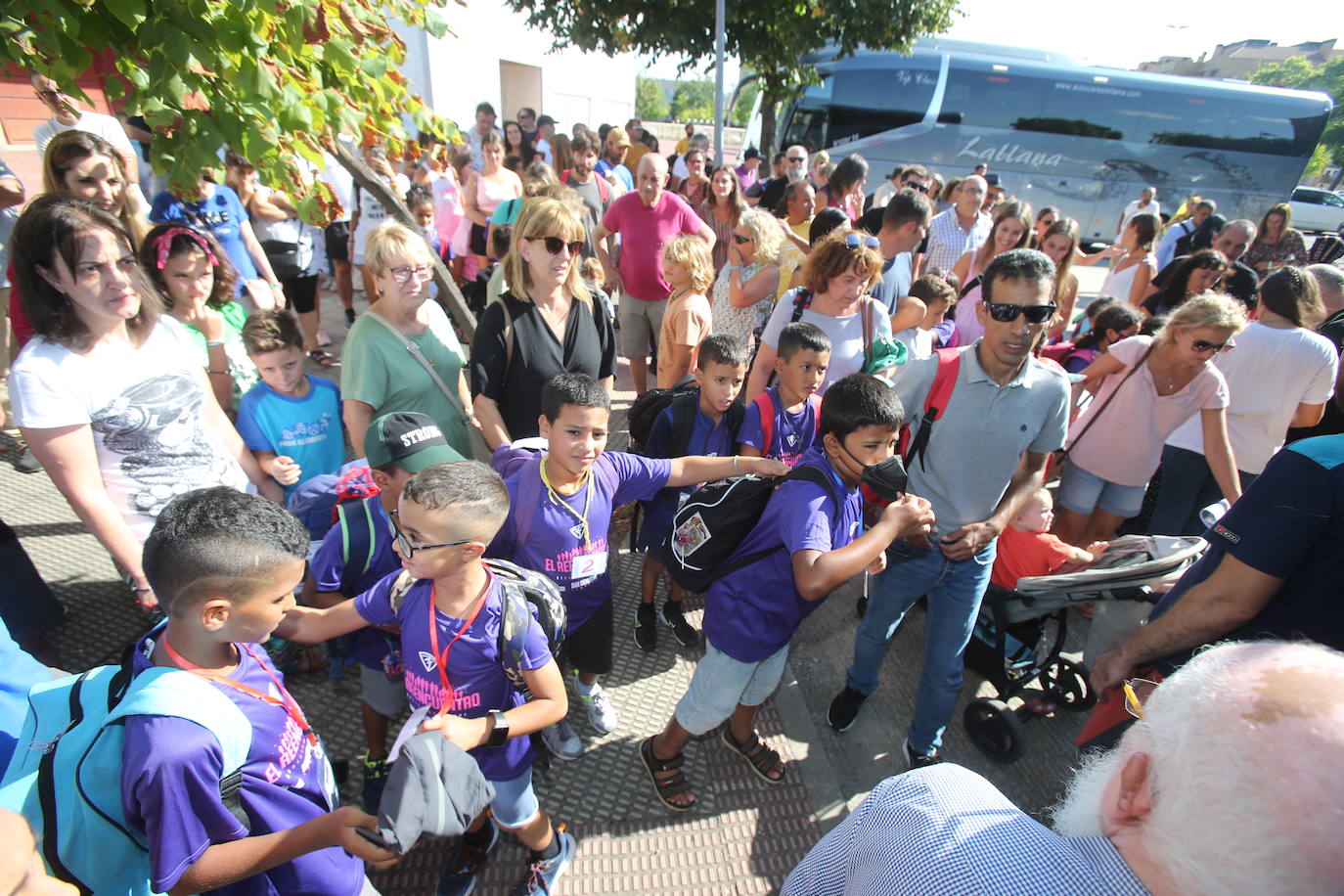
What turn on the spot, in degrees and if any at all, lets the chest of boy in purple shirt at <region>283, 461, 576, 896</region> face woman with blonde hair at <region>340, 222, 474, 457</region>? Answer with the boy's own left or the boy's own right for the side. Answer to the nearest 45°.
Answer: approximately 135° to the boy's own right

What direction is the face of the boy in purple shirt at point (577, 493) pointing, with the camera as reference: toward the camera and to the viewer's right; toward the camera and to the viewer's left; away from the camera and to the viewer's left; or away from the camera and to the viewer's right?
toward the camera and to the viewer's right

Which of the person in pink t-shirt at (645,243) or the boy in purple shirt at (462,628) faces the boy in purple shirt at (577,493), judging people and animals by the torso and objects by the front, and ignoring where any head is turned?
the person in pink t-shirt

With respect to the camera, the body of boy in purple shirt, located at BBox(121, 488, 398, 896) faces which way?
to the viewer's right

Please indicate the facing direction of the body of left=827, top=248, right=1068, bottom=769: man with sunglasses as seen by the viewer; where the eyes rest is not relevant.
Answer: toward the camera

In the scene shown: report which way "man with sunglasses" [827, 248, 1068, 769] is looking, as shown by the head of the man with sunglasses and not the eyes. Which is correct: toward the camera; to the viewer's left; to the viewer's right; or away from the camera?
toward the camera

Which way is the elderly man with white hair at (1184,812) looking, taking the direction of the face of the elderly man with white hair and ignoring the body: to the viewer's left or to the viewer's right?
to the viewer's left

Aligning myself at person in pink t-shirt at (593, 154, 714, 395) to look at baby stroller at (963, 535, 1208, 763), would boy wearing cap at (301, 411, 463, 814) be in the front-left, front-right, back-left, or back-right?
front-right

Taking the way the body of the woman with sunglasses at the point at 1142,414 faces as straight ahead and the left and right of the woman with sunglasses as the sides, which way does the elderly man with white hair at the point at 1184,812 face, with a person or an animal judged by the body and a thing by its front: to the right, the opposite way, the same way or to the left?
the opposite way

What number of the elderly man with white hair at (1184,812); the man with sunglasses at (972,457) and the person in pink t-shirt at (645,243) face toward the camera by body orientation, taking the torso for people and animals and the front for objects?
2

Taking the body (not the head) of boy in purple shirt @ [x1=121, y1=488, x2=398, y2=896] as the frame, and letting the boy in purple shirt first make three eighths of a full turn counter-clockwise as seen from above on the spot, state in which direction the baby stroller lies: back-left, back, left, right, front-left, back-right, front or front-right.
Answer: back-right

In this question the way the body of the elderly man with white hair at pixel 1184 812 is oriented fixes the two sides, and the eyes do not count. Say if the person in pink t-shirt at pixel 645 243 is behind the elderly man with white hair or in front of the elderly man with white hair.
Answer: in front

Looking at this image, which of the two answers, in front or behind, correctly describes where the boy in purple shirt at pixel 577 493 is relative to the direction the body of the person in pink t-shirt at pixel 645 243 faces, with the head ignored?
in front

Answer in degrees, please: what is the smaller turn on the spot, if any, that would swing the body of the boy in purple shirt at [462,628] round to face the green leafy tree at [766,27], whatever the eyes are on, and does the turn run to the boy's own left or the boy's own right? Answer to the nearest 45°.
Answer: approximately 180°
